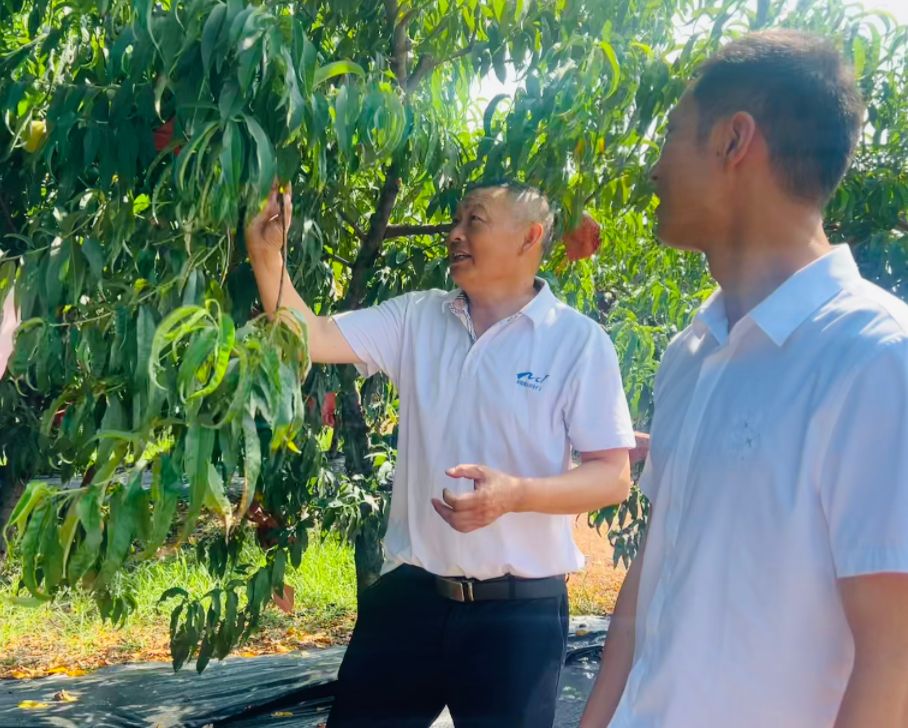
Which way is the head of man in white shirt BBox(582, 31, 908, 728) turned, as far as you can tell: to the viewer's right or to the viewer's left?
to the viewer's left

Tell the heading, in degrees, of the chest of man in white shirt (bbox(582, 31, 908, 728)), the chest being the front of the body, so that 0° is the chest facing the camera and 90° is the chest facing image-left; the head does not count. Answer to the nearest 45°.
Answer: approximately 45°

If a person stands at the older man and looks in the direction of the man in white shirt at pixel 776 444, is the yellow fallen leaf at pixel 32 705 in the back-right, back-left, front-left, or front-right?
back-right

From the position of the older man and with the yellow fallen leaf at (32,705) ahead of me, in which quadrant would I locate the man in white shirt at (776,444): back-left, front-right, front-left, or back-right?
back-left
